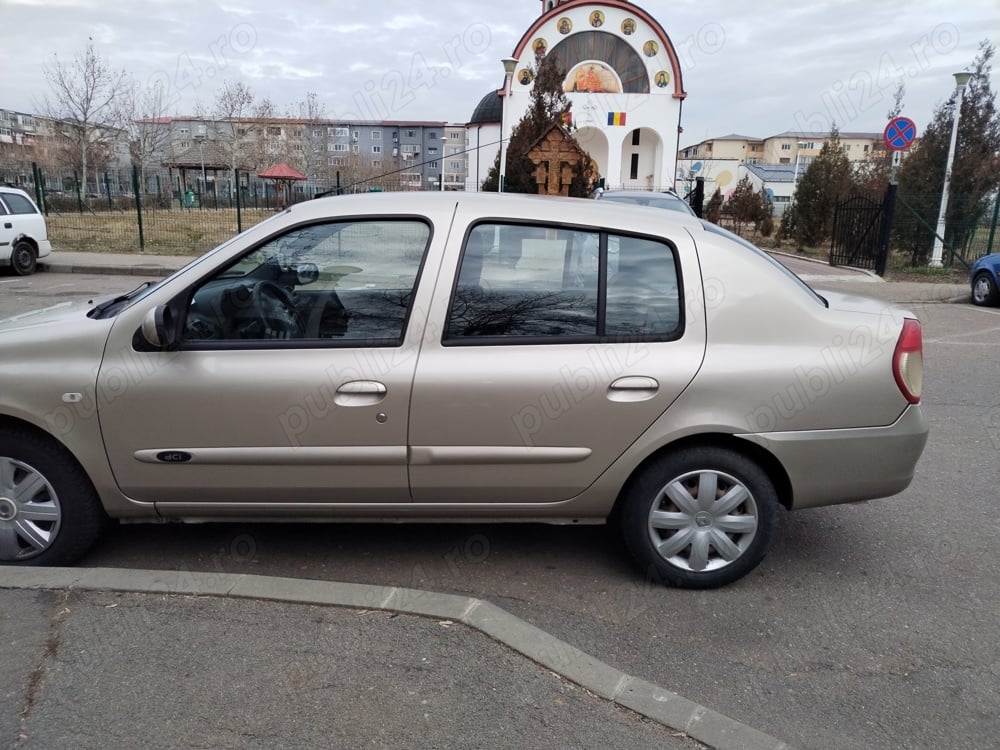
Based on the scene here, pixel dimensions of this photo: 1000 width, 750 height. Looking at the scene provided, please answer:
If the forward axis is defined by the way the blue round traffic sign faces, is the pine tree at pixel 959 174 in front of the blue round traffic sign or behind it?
behind

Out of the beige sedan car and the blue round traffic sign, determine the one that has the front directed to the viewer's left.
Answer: the beige sedan car

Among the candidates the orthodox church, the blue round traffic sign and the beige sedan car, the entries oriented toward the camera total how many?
2

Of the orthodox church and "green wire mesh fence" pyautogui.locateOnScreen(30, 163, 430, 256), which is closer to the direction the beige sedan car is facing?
the green wire mesh fence

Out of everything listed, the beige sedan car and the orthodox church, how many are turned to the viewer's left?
1

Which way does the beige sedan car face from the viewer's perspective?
to the viewer's left

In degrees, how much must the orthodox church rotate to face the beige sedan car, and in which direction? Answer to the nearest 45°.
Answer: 0° — it already faces it

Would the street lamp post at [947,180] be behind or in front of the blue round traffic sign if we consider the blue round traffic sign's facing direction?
behind

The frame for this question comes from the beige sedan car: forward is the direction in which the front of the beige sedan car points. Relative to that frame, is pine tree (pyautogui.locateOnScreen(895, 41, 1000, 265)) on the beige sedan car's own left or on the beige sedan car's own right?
on the beige sedan car's own right
